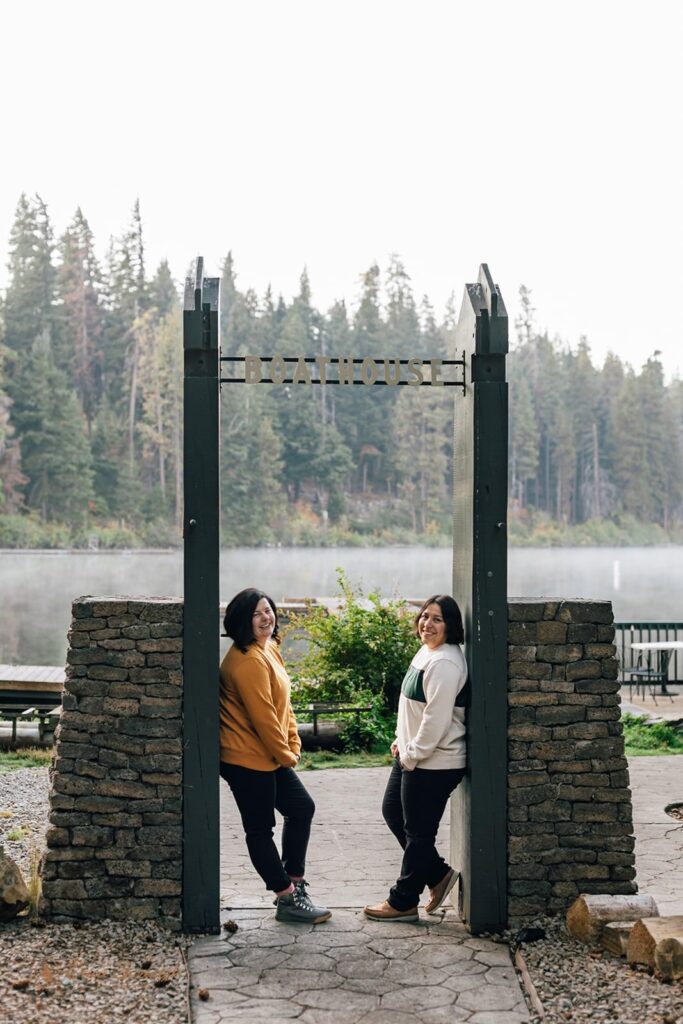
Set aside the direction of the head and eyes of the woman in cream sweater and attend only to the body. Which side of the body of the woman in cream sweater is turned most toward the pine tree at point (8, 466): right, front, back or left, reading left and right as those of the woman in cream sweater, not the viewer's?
right

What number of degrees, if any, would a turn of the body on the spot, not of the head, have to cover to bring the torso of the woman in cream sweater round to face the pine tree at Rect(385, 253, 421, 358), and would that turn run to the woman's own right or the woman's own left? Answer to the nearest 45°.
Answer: approximately 90° to the woman's own right

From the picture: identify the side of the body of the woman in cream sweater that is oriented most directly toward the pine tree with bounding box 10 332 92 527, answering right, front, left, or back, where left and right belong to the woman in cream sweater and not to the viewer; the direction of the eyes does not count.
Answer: right

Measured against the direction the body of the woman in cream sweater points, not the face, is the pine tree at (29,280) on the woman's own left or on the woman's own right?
on the woman's own right

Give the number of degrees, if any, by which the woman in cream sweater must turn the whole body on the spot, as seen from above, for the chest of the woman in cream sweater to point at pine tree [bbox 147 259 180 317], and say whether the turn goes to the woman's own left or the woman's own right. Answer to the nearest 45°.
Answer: approximately 90° to the woman's own right

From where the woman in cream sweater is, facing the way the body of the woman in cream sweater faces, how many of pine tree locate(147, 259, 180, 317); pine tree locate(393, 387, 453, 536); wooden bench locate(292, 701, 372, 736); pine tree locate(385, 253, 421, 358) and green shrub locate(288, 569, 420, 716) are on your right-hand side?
5

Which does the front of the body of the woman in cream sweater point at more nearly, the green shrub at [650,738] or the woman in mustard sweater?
the woman in mustard sweater

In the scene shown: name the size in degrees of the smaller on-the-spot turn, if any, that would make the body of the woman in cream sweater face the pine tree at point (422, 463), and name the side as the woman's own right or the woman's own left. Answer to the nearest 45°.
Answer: approximately 90° to the woman's own right

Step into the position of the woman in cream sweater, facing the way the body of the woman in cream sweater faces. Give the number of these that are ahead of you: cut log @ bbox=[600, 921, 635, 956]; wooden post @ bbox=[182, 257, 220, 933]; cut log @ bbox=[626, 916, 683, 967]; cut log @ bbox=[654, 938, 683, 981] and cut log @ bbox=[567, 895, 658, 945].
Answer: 1

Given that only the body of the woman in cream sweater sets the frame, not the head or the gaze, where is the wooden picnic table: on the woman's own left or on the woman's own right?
on the woman's own right

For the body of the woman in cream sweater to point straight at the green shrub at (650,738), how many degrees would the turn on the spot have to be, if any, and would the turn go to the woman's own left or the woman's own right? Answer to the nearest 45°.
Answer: approximately 90° to the woman's own right

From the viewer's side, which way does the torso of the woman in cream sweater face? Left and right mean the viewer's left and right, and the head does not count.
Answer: facing to the left of the viewer

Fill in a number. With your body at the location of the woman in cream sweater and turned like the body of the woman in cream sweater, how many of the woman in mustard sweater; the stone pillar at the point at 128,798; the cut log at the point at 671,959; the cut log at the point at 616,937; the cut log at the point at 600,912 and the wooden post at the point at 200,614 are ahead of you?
3

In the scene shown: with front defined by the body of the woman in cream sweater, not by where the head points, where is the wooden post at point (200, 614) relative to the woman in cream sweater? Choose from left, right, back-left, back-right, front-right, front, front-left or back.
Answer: front

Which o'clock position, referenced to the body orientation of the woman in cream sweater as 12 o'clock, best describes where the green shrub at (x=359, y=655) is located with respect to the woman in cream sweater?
The green shrub is roughly at 3 o'clock from the woman in cream sweater.
